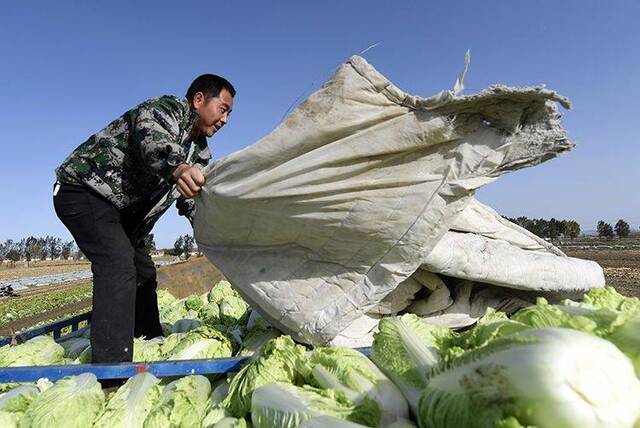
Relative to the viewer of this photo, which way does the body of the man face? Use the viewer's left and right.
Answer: facing to the right of the viewer
